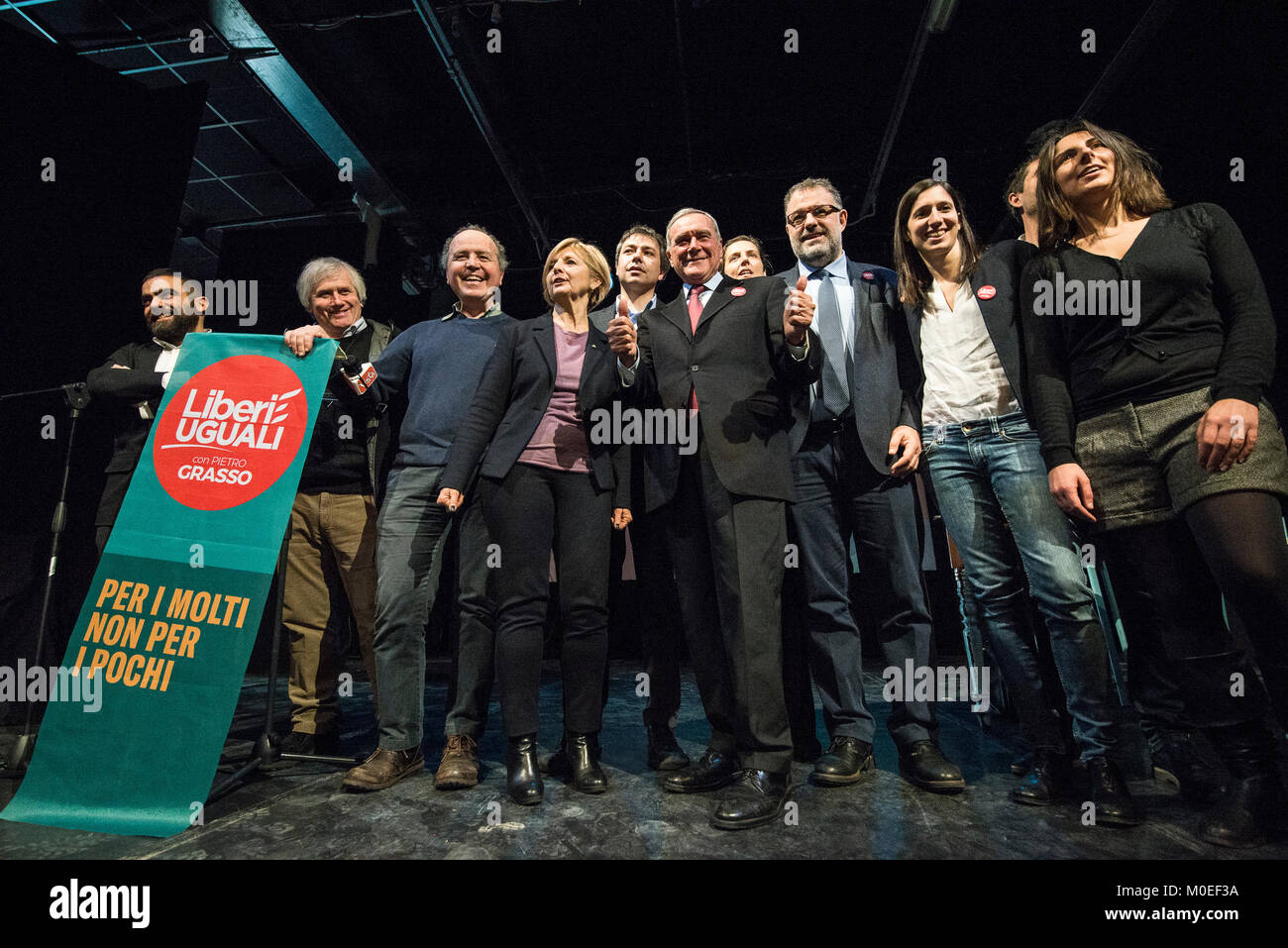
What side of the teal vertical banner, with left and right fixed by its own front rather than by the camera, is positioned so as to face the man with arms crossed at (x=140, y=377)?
back

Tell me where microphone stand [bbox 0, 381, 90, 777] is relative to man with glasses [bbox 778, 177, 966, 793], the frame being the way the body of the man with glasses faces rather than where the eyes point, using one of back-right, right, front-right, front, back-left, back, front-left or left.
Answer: right

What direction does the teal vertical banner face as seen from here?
toward the camera

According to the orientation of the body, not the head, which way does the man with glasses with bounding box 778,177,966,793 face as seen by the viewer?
toward the camera

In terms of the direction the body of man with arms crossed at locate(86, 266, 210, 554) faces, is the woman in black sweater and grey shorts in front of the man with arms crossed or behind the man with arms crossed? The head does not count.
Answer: in front

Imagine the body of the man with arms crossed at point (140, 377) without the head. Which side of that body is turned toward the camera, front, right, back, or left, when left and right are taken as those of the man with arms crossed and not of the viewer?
front

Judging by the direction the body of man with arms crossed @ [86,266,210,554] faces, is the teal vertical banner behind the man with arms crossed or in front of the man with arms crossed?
in front
